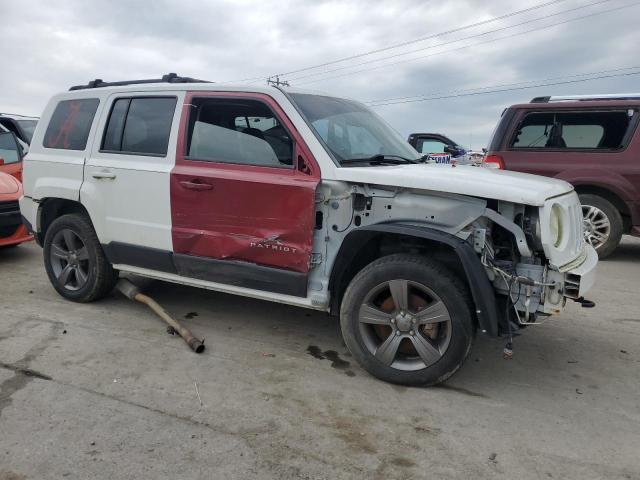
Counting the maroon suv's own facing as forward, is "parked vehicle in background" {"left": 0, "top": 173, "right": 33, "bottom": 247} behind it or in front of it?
behind

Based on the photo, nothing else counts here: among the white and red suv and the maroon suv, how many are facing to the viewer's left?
0

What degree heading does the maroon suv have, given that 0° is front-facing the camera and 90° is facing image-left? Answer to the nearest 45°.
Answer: approximately 270°

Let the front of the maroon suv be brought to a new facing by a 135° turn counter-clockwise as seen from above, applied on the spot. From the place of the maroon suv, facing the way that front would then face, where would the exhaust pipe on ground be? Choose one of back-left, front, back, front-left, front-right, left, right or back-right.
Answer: left

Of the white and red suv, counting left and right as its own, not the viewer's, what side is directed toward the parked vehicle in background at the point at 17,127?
back

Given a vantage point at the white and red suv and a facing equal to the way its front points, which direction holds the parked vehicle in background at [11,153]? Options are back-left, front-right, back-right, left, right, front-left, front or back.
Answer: back

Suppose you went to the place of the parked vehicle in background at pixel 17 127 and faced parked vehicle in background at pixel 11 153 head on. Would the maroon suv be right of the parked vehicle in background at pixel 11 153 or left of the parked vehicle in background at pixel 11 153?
left

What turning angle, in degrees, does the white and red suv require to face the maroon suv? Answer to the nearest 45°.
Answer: approximately 90° to its left

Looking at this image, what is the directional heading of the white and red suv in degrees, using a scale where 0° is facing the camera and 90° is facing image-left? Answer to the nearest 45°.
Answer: approximately 315°

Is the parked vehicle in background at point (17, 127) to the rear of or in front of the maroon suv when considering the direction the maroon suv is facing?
to the rear
